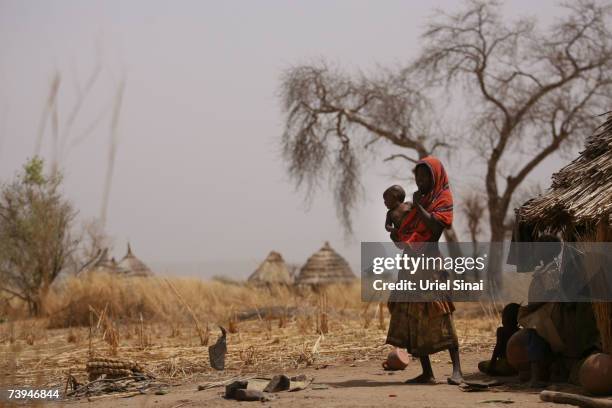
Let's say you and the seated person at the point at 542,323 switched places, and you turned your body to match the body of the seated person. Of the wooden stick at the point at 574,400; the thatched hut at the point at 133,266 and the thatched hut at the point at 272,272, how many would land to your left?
1

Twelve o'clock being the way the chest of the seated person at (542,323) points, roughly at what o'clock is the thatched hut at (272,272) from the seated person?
The thatched hut is roughly at 2 o'clock from the seated person.

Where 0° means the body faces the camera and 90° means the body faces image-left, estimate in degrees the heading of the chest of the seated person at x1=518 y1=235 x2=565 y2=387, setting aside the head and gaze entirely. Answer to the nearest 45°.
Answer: approximately 90°

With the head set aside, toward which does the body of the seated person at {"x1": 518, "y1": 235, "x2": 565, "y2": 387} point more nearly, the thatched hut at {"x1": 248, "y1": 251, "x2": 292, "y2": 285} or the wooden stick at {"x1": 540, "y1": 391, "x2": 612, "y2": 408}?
the thatched hut

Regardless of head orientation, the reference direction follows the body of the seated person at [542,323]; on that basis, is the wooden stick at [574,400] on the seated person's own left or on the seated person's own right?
on the seated person's own left

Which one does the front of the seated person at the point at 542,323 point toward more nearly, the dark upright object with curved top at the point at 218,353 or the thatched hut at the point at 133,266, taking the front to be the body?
the dark upright object with curved top

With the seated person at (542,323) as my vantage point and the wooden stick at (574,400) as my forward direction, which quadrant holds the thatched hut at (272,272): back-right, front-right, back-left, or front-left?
back-right

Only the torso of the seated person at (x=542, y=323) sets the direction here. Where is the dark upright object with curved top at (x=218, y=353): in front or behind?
in front

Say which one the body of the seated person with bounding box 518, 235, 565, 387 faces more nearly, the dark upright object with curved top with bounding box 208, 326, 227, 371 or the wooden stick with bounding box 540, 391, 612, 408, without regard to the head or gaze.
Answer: the dark upright object with curved top

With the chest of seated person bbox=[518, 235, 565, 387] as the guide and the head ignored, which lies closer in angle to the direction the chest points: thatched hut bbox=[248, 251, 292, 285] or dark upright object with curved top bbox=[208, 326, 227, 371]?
the dark upright object with curved top

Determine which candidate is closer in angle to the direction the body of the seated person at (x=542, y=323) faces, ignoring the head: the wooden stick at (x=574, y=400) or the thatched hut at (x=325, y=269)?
the thatched hut

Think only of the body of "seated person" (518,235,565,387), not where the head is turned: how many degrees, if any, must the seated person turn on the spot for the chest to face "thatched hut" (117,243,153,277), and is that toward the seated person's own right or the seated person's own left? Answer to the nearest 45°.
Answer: approximately 45° to the seated person's own right
